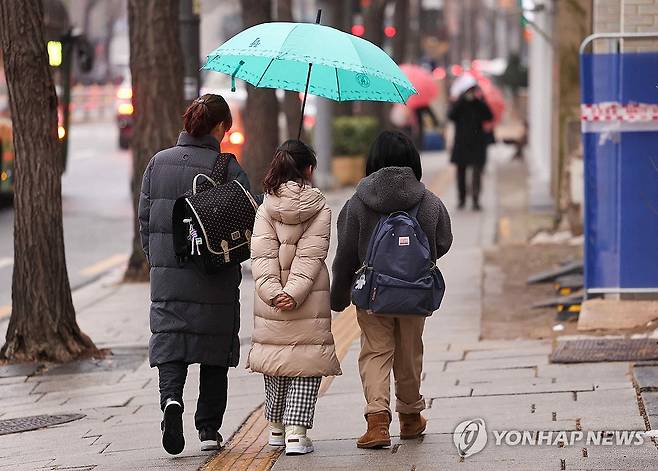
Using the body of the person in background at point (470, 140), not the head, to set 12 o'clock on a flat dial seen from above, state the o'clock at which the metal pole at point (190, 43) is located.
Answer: The metal pole is roughly at 1 o'clock from the person in background.

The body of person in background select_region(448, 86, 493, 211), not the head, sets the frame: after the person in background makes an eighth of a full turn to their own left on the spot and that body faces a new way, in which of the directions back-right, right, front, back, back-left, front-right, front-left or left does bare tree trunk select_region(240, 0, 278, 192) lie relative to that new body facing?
right

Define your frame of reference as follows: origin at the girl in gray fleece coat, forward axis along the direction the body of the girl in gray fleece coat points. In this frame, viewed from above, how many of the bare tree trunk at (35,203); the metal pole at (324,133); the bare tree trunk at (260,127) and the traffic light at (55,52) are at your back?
0

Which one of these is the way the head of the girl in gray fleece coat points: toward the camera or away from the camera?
away from the camera

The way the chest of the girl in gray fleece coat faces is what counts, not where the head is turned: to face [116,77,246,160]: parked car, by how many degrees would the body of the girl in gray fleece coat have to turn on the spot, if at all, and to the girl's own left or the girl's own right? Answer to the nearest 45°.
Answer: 0° — they already face it

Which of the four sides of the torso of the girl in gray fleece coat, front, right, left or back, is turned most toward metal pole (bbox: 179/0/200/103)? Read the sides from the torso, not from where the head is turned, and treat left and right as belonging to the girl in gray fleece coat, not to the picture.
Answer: front

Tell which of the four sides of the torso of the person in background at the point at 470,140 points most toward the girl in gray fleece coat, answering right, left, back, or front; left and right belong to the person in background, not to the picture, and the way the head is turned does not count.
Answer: front

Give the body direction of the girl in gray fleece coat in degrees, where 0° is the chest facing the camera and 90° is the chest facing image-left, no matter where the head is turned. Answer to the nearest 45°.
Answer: approximately 180°

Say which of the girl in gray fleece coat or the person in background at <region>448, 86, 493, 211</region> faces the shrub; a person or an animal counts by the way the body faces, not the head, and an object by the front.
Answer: the girl in gray fleece coat

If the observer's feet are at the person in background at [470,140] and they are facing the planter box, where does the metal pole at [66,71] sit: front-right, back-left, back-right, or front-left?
front-left

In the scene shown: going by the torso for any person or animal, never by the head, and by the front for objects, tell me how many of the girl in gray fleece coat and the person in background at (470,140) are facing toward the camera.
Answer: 1

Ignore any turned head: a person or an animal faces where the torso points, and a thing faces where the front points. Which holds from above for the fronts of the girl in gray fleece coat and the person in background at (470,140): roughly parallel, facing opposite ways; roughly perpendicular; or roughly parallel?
roughly parallel, facing opposite ways

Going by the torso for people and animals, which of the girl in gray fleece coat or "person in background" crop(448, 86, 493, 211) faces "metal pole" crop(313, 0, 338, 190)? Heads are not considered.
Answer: the girl in gray fleece coat

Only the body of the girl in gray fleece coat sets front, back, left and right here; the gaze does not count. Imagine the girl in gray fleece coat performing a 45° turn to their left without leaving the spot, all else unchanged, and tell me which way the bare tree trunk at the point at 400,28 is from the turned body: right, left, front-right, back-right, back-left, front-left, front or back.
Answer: front-right

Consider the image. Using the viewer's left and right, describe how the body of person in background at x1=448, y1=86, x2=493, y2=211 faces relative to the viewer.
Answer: facing the viewer

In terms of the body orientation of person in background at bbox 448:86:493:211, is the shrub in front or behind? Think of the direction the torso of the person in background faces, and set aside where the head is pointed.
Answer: behind

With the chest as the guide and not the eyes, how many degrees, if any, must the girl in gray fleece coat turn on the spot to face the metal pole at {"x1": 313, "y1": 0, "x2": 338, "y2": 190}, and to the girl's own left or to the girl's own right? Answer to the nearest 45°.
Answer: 0° — they already face it
